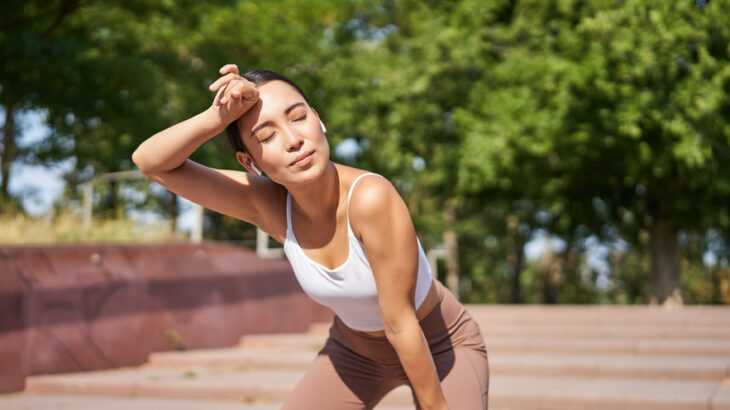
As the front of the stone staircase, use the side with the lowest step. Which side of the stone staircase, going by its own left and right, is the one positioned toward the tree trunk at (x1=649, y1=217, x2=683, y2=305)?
back

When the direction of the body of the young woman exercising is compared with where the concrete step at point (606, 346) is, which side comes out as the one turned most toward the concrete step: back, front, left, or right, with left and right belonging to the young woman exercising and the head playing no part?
back

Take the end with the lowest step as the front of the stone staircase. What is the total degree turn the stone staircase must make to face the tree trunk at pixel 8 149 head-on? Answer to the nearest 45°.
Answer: approximately 135° to its right

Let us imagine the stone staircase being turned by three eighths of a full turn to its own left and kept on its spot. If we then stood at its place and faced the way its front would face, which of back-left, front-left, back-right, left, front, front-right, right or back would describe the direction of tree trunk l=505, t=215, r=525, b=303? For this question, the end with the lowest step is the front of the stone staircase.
front-left

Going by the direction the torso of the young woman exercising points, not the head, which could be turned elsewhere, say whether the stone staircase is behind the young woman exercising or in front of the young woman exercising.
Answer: behind

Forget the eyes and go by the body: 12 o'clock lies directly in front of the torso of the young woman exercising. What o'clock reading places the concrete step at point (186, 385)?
The concrete step is roughly at 4 o'clock from the young woman exercising.

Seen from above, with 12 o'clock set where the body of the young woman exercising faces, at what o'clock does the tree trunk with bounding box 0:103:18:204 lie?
The tree trunk is roughly at 4 o'clock from the young woman exercising.

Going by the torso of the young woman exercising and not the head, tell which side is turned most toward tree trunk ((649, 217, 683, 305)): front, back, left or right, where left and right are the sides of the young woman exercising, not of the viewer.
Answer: back
